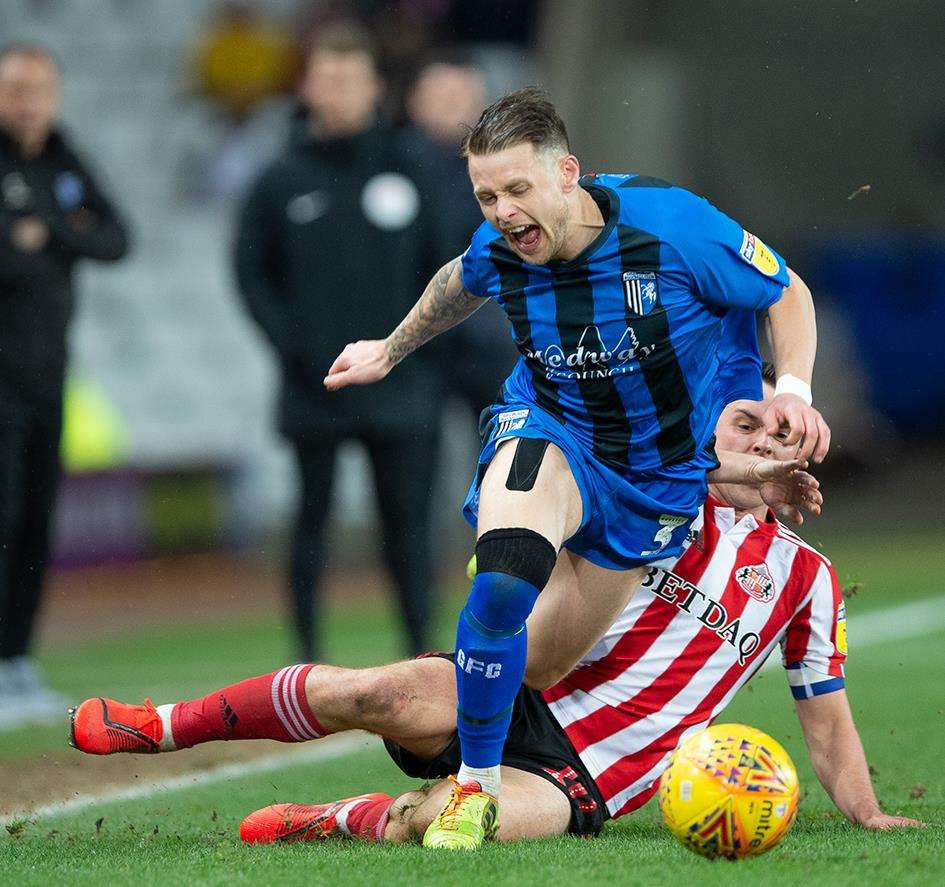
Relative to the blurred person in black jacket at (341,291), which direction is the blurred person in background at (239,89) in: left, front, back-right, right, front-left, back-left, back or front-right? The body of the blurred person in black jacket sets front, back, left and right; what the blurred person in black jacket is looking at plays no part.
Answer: back

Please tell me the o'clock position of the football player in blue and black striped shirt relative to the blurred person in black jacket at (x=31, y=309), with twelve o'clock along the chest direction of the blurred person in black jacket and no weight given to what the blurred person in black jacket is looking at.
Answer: The football player in blue and black striped shirt is roughly at 11 o'clock from the blurred person in black jacket.

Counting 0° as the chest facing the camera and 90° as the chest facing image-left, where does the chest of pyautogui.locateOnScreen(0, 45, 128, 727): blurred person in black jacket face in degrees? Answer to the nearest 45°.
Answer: approximately 0°

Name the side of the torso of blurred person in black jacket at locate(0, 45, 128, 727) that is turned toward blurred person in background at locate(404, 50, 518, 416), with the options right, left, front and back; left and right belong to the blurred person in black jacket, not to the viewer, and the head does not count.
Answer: left

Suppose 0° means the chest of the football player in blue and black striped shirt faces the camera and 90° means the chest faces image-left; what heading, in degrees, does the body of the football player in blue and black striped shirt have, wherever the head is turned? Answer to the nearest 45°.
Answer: approximately 45°

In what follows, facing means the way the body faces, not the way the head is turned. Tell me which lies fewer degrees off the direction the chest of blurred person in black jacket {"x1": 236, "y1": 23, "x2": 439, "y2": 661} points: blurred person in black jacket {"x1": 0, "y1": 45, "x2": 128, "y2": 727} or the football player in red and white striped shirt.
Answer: the football player in red and white striped shirt

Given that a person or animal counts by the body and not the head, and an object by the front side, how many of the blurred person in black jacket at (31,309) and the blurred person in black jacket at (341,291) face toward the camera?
2

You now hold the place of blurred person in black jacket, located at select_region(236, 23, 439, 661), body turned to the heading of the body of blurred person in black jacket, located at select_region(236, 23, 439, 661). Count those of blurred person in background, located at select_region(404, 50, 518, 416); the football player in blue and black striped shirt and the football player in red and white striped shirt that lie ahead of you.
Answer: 2

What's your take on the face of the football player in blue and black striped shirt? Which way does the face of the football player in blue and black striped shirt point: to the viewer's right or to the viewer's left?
to the viewer's left

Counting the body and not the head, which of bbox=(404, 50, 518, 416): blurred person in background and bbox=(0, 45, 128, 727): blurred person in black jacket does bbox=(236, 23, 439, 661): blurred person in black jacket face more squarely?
the blurred person in black jacket

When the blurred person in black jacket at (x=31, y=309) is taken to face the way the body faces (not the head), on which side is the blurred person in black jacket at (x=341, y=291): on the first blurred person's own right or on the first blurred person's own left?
on the first blurred person's own left

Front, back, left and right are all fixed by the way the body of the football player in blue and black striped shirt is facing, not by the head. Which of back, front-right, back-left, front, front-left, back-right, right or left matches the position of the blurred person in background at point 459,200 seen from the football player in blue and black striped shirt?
back-right

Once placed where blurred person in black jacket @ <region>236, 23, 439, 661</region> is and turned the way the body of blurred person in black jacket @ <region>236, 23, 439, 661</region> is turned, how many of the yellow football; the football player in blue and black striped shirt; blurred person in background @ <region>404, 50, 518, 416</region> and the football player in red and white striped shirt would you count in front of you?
3

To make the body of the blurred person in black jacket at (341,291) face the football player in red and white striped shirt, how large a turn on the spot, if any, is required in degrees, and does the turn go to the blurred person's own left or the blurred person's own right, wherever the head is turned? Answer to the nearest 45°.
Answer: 0° — they already face them
